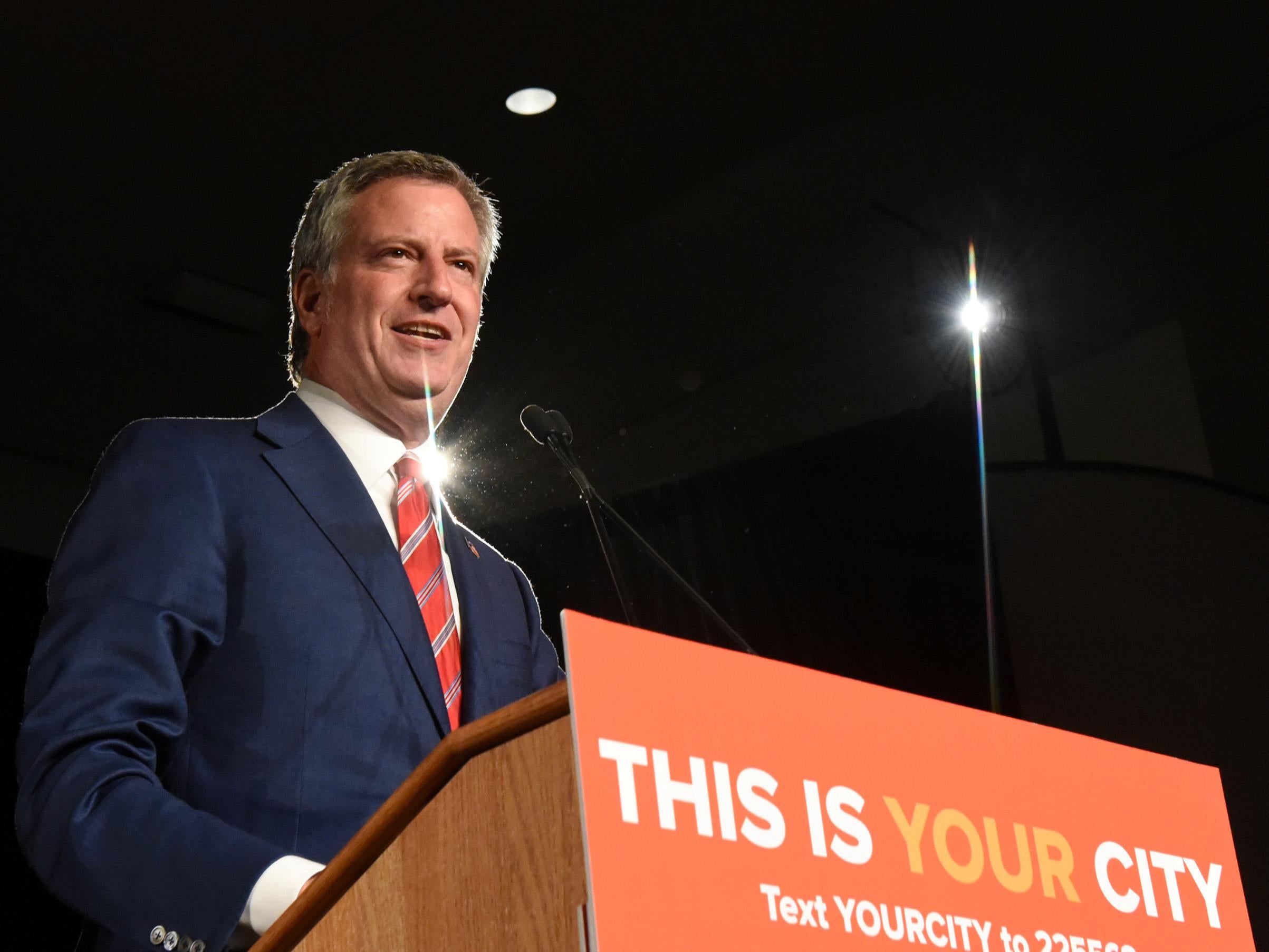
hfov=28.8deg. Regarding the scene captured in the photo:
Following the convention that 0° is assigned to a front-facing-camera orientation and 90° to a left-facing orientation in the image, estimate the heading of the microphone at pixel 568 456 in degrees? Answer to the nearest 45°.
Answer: approximately 135°

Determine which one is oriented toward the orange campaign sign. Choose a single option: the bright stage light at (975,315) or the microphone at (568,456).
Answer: the bright stage light

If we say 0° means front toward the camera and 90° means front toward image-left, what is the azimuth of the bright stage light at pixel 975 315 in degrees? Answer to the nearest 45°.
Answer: approximately 0°

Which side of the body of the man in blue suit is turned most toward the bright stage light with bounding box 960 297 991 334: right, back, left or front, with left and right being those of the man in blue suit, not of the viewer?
left

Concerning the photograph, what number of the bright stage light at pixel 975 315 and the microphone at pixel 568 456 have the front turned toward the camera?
1

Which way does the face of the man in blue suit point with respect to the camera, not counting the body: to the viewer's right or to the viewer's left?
to the viewer's right

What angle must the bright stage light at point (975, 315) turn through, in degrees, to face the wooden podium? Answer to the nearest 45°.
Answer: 0° — it already faces it

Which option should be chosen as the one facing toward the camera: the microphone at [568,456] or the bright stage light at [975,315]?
the bright stage light

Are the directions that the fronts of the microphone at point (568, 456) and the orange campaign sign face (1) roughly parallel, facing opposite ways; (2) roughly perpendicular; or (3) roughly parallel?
roughly parallel, facing opposite ways

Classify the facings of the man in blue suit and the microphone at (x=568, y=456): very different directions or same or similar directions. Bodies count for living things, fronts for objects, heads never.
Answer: very different directions
